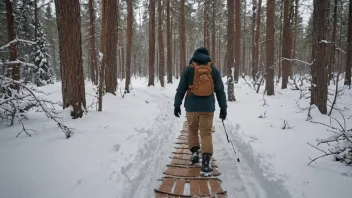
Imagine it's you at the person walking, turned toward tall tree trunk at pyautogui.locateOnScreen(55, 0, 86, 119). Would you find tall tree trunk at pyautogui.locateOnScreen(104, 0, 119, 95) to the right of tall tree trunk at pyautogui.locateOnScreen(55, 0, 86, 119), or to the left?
right

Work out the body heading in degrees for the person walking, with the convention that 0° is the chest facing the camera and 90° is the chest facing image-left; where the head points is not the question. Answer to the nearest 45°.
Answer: approximately 180°

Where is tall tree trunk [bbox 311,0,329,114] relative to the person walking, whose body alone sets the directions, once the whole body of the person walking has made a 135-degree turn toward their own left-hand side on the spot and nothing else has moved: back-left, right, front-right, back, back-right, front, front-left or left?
back

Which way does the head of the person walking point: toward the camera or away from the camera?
away from the camera

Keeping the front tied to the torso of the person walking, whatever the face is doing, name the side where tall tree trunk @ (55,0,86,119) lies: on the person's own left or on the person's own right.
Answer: on the person's own left

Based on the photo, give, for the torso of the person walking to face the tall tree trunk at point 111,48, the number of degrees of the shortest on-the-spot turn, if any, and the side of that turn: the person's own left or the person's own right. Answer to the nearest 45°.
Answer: approximately 45° to the person's own left

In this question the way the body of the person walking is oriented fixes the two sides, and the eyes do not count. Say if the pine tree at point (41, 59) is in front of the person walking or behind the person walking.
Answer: in front
